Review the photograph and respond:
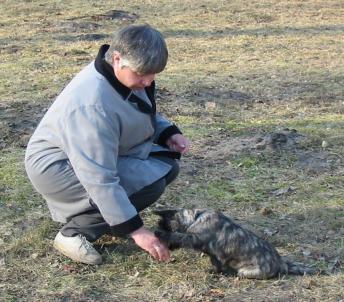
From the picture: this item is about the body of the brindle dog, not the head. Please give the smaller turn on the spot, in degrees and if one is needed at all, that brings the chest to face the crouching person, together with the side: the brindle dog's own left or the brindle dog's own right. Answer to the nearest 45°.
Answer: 0° — it already faces them

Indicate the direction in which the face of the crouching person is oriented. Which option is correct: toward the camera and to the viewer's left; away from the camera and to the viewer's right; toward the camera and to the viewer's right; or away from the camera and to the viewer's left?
toward the camera and to the viewer's right

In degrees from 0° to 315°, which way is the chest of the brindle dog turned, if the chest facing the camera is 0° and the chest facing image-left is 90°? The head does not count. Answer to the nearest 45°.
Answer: approximately 90°

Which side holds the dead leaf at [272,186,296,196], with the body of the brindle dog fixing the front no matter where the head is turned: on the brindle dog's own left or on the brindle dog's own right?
on the brindle dog's own right

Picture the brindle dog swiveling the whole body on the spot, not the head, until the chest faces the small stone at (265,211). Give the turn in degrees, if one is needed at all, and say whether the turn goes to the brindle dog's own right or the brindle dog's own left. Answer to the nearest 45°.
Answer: approximately 90° to the brindle dog's own right
